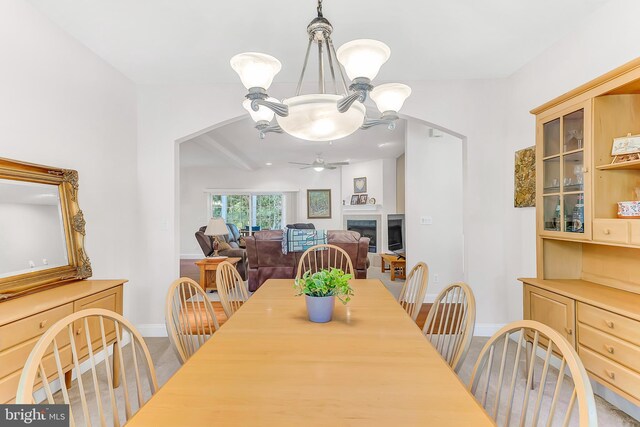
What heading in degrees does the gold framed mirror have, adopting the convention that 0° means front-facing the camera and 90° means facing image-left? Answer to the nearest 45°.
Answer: approximately 315°

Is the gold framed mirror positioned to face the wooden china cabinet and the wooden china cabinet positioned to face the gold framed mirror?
yes

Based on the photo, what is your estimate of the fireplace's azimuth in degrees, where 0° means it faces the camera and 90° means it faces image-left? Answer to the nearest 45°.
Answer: approximately 0°

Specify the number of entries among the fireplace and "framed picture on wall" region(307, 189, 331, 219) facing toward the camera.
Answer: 2

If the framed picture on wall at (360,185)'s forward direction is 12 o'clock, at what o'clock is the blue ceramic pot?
The blue ceramic pot is roughly at 12 o'clock from the framed picture on wall.
